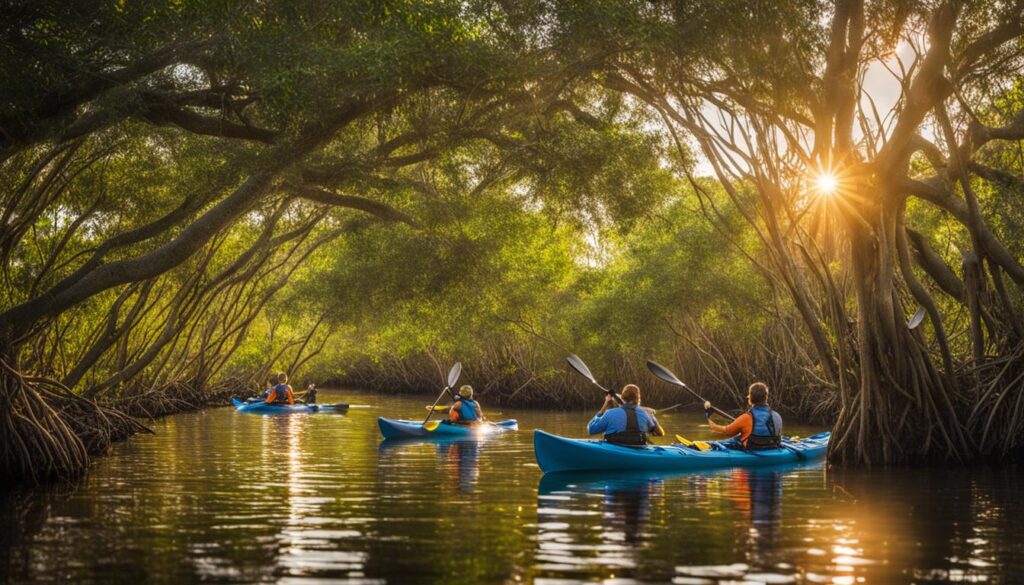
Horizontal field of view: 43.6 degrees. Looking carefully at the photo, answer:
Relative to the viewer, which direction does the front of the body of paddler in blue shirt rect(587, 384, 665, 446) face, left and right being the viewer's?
facing away from the viewer

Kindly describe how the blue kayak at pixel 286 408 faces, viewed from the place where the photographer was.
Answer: facing to the left of the viewer

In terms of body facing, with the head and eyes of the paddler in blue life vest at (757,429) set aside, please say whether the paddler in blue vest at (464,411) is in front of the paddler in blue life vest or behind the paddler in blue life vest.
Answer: in front

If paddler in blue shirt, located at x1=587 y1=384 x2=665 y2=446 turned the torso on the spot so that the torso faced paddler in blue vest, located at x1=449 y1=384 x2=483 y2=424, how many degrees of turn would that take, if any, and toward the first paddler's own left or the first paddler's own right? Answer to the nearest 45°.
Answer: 0° — they already face them

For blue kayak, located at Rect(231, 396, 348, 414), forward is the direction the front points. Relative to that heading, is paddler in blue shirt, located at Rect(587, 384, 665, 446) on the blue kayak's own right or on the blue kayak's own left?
on the blue kayak's own left

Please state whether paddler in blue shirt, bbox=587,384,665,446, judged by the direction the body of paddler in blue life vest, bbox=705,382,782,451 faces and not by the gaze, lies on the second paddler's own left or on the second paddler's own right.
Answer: on the second paddler's own left
